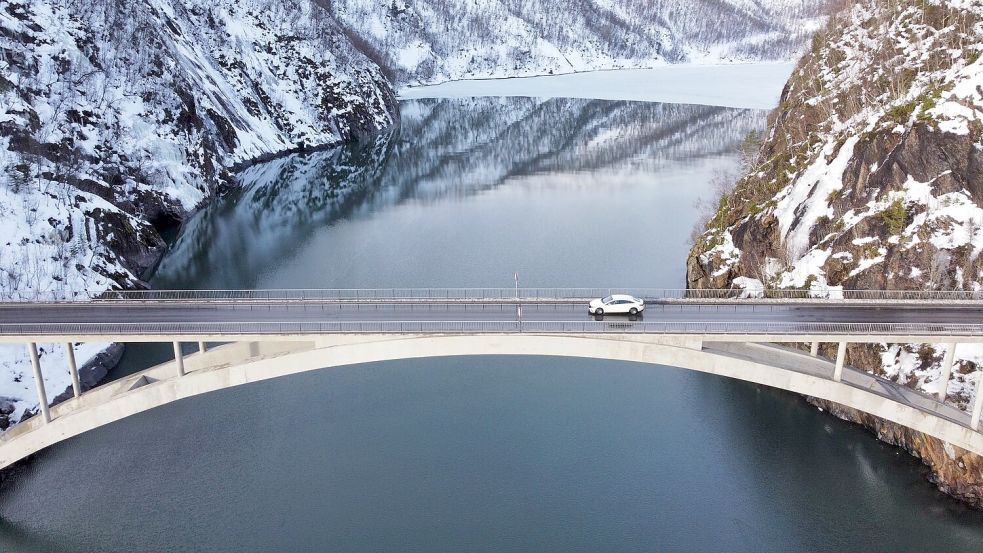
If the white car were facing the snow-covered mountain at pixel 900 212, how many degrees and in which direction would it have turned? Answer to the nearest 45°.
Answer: approximately 135° to its right

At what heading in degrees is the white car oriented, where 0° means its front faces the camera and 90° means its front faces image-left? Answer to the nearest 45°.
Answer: approximately 90°
